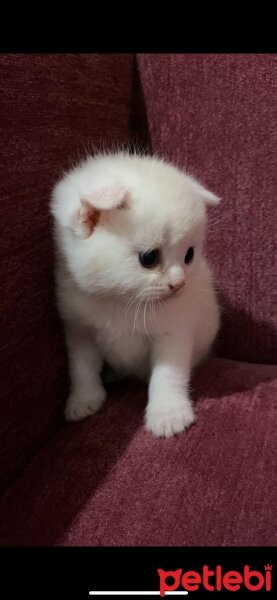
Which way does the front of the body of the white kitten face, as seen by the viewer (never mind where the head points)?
toward the camera
